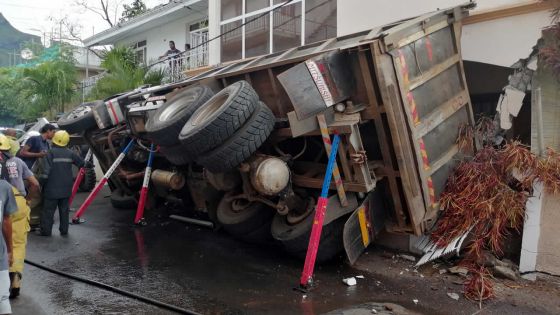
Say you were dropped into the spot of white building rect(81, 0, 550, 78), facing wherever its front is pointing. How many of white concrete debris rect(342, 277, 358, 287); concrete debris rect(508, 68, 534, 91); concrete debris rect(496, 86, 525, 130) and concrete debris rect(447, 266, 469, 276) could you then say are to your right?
0

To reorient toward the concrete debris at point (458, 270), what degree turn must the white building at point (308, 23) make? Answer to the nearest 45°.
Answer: approximately 45° to its left

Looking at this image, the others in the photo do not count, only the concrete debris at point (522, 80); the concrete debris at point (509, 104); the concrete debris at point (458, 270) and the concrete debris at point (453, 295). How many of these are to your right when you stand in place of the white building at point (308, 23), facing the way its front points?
0

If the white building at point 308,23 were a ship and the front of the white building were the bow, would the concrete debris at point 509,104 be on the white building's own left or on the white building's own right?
on the white building's own left

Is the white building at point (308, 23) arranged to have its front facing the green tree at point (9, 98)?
no

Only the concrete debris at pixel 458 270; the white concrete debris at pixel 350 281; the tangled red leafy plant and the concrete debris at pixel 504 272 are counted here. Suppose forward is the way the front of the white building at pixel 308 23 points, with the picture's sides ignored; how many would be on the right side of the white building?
0

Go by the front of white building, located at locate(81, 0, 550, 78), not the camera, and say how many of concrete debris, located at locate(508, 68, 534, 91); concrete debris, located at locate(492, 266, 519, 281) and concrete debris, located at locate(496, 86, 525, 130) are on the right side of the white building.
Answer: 0

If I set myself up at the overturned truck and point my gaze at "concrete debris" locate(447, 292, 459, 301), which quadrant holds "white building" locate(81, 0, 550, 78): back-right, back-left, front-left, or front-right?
back-left

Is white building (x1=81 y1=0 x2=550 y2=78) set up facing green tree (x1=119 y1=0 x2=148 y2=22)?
no

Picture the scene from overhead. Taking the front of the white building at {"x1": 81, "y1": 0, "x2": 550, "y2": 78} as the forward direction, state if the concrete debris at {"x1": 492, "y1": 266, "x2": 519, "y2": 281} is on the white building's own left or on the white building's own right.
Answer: on the white building's own left

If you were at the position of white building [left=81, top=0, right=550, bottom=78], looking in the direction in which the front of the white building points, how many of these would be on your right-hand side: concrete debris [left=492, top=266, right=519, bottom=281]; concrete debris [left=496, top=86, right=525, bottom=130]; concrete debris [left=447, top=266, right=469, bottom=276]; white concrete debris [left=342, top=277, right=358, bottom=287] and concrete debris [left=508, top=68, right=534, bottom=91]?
0

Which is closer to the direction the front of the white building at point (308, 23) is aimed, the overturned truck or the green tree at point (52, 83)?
the overturned truck

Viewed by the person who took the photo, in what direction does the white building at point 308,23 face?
facing the viewer and to the left of the viewer
